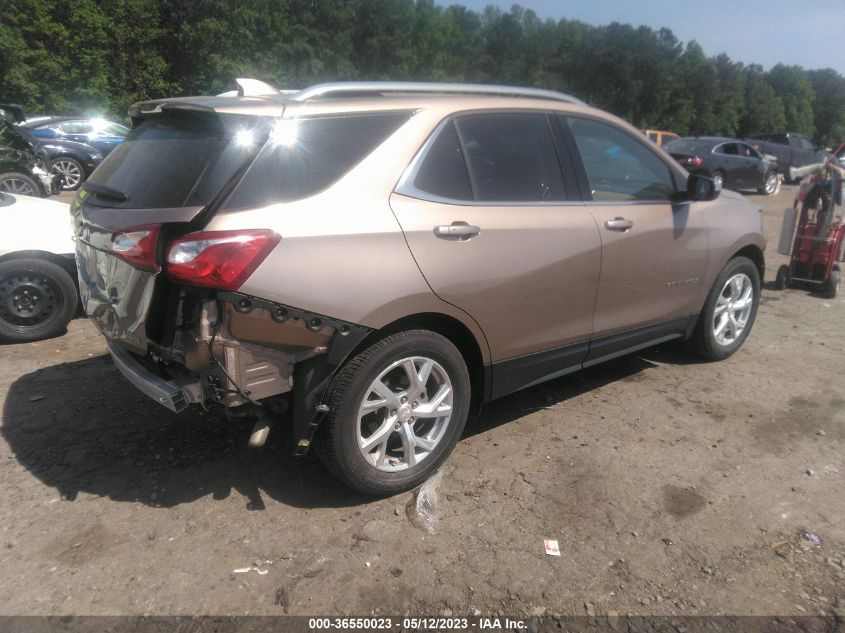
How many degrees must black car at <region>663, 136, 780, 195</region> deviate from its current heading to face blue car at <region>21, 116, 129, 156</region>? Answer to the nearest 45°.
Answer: approximately 180°

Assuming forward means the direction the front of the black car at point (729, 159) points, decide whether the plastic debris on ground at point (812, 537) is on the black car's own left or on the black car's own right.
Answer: on the black car's own right

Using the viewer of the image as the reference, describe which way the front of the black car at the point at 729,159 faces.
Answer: facing away from the viewer and to the right of the viewer

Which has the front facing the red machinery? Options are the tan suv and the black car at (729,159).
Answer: the tan suv

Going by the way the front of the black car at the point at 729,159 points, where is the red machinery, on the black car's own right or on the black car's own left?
on the black car's own right

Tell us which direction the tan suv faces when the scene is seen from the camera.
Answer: facing away from the viewer and to the right of the viewer

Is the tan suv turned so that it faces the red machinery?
yes

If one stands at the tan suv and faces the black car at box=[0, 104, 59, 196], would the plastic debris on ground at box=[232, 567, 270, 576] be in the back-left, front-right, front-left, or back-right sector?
back-left

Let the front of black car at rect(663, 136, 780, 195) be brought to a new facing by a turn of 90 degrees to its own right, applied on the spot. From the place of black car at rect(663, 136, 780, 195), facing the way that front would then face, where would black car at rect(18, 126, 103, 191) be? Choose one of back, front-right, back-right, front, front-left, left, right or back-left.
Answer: right

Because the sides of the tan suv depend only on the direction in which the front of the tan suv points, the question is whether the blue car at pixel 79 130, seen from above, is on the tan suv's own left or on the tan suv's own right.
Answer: on the tan suv's own left
